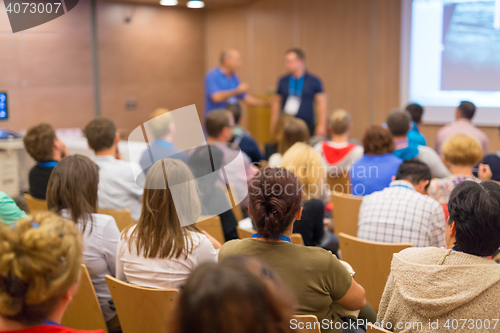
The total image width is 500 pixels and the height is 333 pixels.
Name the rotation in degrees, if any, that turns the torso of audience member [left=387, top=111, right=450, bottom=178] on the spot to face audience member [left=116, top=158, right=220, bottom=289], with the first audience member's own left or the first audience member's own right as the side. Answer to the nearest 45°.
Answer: approximately 180°

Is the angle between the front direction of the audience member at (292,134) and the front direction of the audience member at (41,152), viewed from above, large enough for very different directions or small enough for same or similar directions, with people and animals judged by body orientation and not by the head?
same or similar directions

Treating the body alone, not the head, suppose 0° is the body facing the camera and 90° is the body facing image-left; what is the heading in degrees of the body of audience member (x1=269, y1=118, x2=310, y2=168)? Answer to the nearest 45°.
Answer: approximately 180°

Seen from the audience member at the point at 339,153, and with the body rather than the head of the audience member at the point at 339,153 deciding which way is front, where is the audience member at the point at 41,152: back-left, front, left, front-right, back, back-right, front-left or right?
back-left

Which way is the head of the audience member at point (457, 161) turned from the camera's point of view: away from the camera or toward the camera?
away from the camera

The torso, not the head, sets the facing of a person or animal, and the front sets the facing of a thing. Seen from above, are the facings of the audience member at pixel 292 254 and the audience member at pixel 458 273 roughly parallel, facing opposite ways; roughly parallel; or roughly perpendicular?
roughly parallel

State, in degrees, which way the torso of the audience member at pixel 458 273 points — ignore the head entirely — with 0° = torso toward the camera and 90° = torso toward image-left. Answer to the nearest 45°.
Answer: approximately 180°

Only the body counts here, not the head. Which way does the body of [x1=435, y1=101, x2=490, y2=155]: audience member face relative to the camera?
away from the camera

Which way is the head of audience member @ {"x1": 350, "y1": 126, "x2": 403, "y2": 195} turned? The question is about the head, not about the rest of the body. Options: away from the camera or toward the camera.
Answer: away from the camera

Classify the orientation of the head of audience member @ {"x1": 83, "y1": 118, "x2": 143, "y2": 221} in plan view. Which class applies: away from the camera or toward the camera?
away from the camera

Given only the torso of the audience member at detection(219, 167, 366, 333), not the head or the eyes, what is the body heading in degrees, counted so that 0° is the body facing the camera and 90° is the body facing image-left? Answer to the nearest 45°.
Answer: approximately 180°

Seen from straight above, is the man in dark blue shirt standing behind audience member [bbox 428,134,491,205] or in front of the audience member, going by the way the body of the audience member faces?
in front

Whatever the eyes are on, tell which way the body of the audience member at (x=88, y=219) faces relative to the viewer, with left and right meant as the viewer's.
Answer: facing away from the viewer and to the right of the viewer

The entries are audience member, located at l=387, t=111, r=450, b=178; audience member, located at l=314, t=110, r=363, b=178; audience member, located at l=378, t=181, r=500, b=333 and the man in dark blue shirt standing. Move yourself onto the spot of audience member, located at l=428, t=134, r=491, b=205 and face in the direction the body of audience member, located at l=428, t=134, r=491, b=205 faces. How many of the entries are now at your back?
1

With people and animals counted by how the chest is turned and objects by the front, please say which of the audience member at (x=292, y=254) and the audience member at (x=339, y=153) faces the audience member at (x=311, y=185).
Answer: the audience member at (x=292, y=254)

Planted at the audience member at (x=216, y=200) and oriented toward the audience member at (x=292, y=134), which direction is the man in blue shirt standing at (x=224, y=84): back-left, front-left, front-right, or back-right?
front-left

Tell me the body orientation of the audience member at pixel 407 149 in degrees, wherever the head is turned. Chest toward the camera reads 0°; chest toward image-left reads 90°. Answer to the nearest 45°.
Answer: approximately 180°

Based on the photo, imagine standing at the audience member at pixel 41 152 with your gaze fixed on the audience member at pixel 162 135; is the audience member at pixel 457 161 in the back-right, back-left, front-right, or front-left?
front-right

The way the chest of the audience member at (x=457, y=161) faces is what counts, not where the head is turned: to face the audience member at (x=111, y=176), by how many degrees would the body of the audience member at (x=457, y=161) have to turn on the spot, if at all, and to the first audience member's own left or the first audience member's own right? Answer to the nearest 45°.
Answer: approximately 90° to the first audience member's own left
